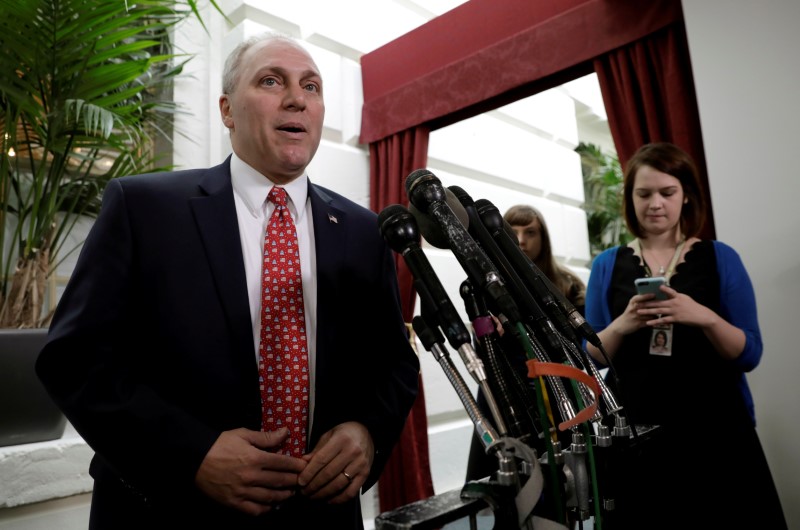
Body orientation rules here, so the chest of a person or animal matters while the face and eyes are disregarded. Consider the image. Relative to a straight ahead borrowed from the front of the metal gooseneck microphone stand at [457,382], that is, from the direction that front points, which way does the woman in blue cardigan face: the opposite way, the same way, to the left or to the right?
to the left

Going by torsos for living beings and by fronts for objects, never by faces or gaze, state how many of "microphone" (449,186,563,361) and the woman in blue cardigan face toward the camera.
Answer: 1

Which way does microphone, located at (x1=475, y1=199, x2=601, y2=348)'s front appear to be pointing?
to the viewer's left

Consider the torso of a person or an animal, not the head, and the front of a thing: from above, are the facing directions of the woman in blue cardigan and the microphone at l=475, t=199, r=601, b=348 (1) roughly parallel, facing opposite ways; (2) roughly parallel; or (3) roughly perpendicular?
roughly perpendicular

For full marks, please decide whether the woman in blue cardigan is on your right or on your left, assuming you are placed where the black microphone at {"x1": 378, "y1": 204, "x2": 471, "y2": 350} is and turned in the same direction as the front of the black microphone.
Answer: on your right

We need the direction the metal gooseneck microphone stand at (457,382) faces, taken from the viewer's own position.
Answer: facing to the left of the viewer

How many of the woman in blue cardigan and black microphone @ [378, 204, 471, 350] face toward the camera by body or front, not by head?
1

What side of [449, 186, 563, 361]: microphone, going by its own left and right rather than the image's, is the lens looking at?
left

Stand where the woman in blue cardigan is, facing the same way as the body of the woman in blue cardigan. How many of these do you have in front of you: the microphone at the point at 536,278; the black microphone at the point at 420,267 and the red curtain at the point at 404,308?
2

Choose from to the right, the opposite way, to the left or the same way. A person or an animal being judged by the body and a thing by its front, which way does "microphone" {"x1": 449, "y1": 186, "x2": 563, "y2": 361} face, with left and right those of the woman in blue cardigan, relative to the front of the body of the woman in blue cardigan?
to the right

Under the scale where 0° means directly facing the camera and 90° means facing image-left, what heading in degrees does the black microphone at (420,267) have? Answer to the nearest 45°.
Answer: approximately 90°

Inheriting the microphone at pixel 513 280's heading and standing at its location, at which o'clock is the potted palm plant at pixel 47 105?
The potted palm plant is roughly at 1 o'clock from the microphone.
